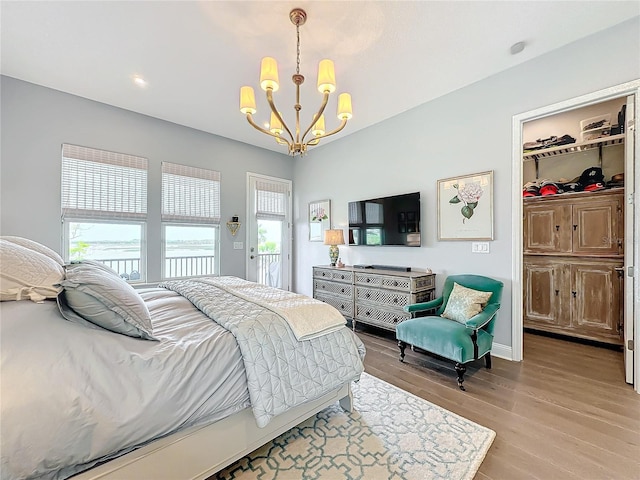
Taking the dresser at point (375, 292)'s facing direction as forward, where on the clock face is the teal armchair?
The teal armchair is roughly at 9 o'clock from the dresser.

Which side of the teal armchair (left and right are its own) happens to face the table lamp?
right

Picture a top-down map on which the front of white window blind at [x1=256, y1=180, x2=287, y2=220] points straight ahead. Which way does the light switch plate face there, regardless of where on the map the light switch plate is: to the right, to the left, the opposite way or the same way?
to the right

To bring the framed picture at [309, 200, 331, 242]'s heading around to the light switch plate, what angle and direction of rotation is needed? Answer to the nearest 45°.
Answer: approximately 90° to its left

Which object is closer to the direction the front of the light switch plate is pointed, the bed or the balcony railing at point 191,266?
the bed

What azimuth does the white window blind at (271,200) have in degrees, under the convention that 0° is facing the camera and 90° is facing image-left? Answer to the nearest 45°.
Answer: approximately 315°

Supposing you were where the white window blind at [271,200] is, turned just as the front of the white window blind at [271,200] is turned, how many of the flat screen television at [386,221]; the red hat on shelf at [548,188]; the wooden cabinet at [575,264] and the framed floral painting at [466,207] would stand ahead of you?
4

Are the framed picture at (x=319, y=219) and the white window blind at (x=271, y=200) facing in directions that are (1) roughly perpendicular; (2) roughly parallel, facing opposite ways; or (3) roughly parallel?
roughly perpendicular
